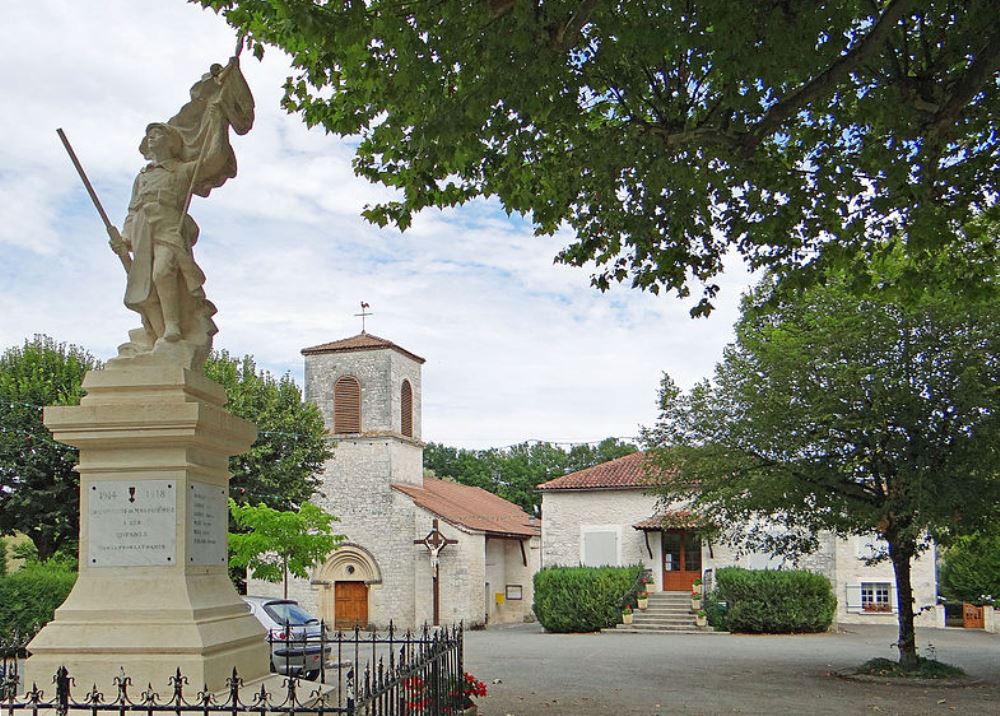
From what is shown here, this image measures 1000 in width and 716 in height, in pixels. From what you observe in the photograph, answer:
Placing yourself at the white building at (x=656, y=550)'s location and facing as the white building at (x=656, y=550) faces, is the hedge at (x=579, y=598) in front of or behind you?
in front

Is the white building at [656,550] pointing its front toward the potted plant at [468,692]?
yes

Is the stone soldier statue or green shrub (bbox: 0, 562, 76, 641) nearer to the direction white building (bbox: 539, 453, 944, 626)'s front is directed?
the stone soldier statue

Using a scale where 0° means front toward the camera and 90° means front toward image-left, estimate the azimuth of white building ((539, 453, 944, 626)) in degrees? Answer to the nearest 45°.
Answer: approximately 0°

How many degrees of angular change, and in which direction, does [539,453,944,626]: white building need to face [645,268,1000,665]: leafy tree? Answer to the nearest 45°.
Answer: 0° — it already faces it

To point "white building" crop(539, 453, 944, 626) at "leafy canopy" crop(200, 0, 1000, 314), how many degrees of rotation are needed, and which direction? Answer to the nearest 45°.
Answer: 0° — it already faces it

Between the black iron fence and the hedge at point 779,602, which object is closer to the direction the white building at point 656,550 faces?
the black iron fence

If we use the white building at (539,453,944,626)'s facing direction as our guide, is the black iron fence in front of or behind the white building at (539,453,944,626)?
in front

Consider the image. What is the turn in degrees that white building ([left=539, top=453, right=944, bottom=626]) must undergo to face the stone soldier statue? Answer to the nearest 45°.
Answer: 0° — it already faces it

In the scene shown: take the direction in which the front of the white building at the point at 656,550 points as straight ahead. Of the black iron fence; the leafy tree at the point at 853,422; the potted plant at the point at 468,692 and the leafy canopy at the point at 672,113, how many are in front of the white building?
4
